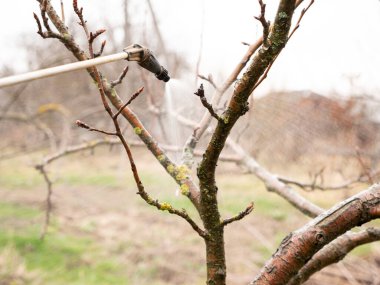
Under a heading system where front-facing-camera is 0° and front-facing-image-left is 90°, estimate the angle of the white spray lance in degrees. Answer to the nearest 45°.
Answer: approximately 270°
